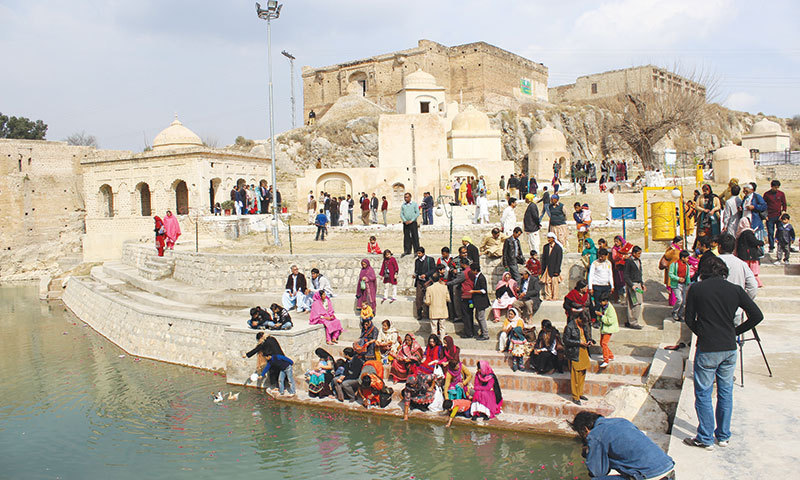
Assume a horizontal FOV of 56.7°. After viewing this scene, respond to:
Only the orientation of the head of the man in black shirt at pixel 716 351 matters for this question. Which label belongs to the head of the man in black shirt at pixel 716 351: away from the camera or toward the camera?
away from the camera

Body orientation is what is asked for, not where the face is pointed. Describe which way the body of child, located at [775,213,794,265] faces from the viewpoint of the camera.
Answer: toward the camera

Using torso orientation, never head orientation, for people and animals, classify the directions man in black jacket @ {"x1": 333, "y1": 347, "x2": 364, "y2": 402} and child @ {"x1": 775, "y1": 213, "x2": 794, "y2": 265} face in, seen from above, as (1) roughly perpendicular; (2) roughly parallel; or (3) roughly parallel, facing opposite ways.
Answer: roughly parallel

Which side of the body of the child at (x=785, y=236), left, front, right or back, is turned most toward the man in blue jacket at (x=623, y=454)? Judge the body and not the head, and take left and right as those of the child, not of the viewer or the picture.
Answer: front

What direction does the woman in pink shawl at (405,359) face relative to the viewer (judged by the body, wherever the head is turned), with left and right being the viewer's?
facing the viewer and to the left of the viewer

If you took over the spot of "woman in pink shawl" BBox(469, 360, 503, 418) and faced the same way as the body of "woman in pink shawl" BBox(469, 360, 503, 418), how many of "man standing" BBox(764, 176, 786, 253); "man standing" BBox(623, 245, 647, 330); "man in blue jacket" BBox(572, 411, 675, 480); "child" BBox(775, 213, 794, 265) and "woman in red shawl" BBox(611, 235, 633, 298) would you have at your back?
4

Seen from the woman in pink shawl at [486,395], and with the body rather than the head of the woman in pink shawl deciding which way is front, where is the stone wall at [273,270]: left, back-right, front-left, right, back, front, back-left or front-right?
right

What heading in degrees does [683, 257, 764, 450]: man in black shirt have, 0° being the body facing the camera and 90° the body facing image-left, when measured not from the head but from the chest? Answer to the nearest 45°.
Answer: approximately 135°

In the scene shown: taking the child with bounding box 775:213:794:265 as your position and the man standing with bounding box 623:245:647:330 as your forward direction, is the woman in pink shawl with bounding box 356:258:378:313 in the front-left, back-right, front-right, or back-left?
front-right

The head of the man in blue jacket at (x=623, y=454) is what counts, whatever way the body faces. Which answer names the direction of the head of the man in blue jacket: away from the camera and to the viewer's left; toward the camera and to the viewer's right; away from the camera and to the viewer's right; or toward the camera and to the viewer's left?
away from the camera and to the viewer's left

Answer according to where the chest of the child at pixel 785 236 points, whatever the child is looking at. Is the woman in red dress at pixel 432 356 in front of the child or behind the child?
in front
